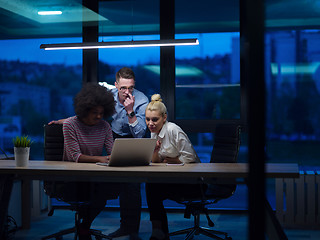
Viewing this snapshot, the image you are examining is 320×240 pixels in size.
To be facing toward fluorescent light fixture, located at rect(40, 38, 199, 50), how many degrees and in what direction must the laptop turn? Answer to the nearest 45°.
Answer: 0° — it already faces it

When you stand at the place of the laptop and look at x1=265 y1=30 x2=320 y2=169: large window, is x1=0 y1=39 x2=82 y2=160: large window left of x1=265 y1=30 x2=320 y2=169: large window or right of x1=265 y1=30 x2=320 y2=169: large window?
left

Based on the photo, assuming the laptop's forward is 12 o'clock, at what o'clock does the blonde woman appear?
The blonde woman is roughly at 1 o'clock from the laptop.

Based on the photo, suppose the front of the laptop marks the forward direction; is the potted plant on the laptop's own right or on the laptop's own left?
on the laptop's own left

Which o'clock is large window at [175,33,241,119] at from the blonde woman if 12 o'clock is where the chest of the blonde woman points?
The large window is roughly at 5 o'clock from the blonde woman.

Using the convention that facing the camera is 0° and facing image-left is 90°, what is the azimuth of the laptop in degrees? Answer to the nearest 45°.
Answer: approximately 180°

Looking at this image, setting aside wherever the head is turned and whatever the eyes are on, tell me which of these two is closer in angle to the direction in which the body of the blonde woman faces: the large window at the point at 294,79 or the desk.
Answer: the desk

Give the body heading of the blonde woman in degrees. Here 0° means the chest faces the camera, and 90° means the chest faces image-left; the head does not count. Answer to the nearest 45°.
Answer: approximately 45°

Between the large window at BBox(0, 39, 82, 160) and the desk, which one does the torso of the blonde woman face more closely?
the desk

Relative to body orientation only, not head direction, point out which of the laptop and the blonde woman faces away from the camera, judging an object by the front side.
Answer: the laptop

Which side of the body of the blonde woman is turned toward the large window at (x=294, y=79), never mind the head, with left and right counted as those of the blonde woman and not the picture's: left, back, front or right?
back

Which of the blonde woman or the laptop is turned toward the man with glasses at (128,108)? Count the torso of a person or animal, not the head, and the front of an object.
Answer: the laptop
